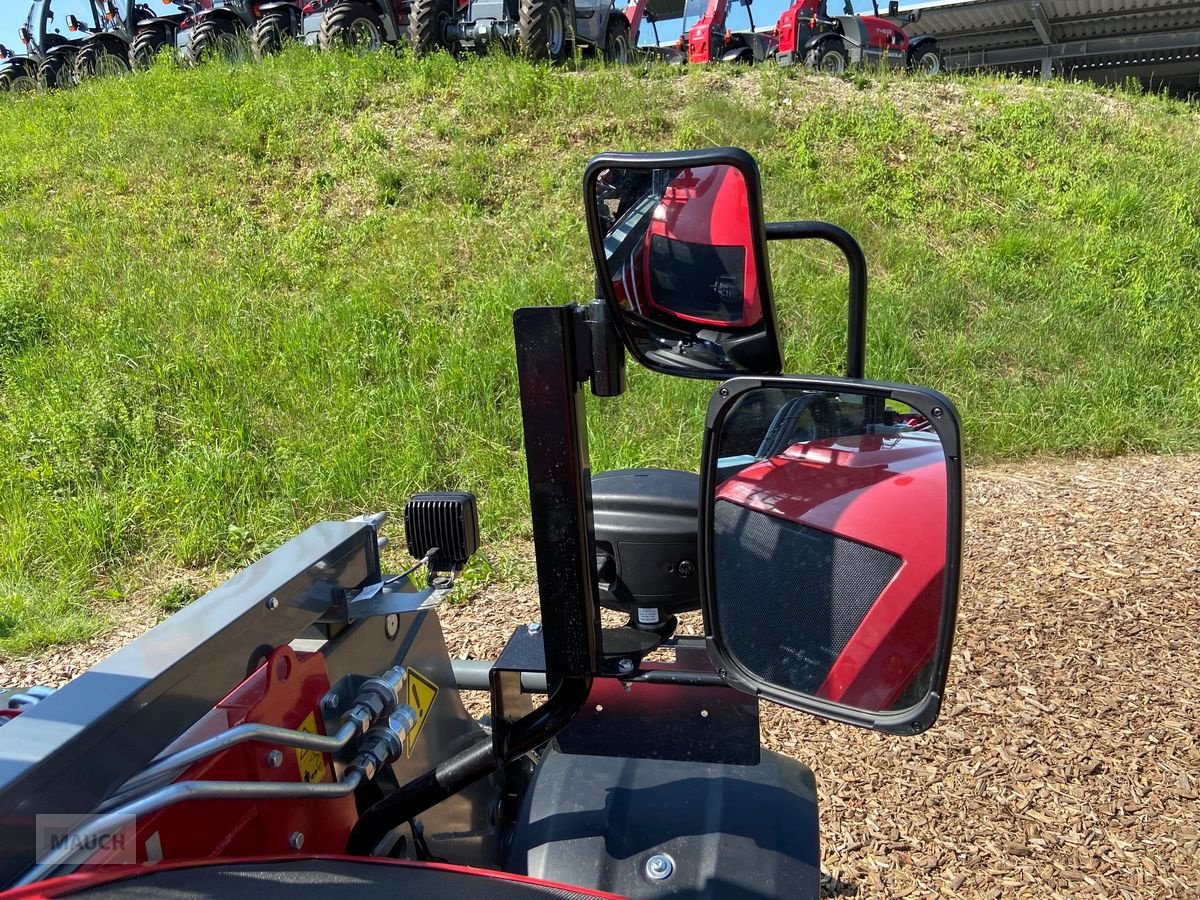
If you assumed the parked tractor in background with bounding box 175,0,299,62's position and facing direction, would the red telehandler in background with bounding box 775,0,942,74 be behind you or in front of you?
behind

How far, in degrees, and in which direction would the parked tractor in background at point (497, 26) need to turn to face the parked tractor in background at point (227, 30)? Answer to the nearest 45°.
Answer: approximately 90° to its right

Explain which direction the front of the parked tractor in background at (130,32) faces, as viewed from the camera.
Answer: facing the viewer and to the left of the viewer

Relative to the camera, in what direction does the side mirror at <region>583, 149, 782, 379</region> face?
facing the viewer

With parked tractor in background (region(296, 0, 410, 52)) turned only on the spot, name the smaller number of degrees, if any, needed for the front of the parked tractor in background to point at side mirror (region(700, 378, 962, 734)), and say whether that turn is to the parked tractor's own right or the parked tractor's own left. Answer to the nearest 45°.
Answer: approximately 45° to the parked tractor's own left

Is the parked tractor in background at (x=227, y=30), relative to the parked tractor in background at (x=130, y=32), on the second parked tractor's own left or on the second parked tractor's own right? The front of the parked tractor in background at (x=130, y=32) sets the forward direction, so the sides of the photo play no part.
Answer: on the second parked tractor's own left

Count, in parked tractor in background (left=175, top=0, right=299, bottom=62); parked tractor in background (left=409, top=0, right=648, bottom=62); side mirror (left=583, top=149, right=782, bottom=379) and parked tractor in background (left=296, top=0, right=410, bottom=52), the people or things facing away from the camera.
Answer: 0

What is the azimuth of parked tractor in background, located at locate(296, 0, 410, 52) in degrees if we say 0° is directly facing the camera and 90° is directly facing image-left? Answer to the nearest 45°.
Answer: approximately 45°

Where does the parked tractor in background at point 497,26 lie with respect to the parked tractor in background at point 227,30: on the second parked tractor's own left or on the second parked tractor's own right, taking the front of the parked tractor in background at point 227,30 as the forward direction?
on the second parked tractor's own left

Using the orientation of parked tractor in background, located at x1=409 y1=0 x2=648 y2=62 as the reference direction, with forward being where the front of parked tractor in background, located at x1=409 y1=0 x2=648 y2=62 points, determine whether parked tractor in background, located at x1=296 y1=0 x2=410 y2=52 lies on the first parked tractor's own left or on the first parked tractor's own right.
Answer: on the first parked tractor's own right

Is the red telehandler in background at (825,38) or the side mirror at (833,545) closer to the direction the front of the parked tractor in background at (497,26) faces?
the side mirror
